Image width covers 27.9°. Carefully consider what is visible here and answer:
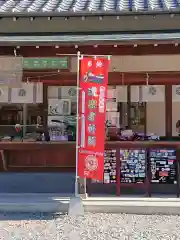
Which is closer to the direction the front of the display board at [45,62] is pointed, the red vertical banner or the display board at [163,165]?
the red vertical banner

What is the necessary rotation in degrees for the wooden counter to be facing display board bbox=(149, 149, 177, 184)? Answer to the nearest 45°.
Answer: approximately 45° to its left

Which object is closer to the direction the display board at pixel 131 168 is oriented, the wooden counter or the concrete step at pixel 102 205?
the concrete step

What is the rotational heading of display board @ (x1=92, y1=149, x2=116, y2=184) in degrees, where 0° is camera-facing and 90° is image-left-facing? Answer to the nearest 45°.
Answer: approximately 0°

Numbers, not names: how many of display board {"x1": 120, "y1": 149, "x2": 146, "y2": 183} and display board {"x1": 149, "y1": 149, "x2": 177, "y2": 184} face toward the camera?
2

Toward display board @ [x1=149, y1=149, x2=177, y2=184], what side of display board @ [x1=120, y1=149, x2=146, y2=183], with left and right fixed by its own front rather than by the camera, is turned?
left
